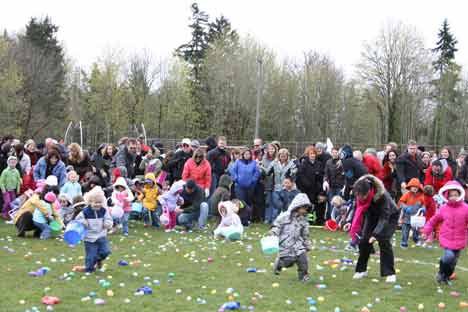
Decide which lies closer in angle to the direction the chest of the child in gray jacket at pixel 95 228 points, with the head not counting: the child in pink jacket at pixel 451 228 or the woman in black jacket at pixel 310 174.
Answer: the child in pink jacket

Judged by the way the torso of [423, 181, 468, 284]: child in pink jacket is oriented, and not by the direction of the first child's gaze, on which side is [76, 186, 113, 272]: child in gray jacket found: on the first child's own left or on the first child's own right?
on the first child's own right

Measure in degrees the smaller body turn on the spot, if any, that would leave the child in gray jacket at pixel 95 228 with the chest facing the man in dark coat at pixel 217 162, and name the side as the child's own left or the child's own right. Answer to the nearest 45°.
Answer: approximately 135° to the child's own left

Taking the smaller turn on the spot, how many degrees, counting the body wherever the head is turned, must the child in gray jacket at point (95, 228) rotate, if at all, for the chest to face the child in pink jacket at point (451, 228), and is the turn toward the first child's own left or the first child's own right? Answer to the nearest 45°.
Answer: approximately 90° to the first child's own left

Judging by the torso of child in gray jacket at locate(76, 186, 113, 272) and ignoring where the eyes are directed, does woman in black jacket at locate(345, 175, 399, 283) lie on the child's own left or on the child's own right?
on the child's own left

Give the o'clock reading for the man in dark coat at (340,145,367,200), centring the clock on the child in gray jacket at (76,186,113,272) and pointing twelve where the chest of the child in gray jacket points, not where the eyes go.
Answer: The man in dark coat is roughly at 8 o'clock from the child in gray jacket.

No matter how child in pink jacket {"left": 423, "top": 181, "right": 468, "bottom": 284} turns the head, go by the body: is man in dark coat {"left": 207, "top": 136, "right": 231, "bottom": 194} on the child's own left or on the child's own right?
on the child's own right
